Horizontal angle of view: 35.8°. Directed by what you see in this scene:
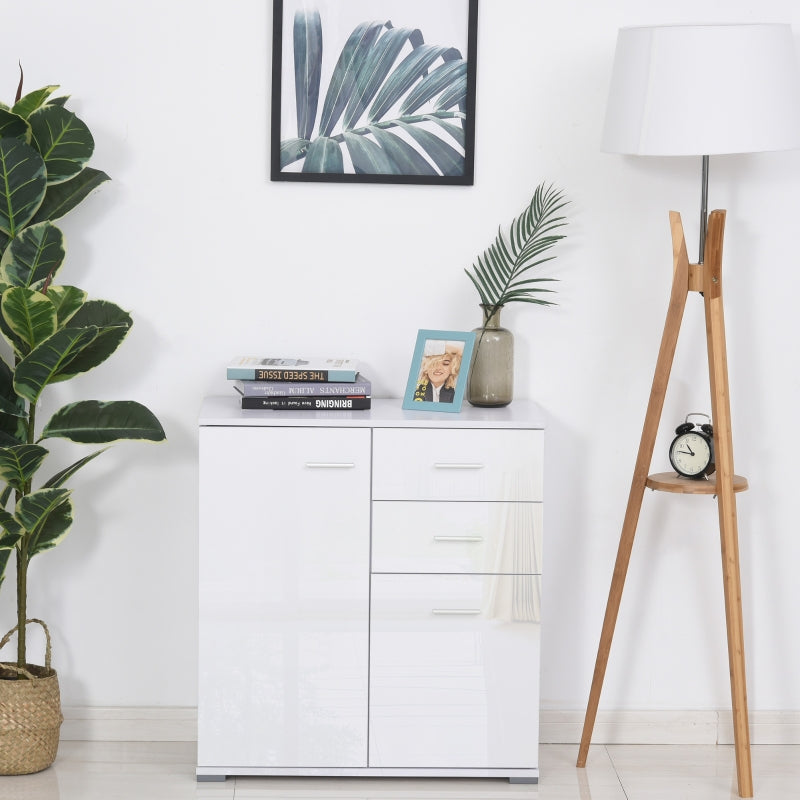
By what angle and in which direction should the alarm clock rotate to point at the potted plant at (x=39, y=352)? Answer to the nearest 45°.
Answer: approximately 45° to its right

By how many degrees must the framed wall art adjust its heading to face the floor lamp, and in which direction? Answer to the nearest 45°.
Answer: approximately 45° to its left

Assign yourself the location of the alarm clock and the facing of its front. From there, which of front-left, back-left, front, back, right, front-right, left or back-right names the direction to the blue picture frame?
front-right

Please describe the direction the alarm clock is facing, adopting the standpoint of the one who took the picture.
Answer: facing the viewer and to the left of the viewer

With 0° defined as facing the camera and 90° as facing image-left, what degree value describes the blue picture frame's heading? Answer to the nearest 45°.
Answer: approximately 0°

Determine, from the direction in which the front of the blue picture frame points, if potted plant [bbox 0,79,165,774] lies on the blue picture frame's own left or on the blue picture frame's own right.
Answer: on the blue picture frame's own right
